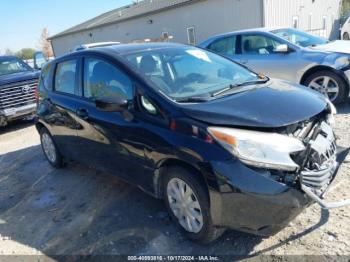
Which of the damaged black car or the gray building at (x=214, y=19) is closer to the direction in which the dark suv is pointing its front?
the damaged black car

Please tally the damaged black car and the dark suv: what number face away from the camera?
0

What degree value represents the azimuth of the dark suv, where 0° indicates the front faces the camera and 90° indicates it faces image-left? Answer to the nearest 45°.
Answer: approximately 315°

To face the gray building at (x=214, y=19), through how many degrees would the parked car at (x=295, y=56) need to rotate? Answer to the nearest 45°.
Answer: approximately 135° to its left

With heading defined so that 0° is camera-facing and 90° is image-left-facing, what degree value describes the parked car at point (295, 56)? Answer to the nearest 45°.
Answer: approximately 315°

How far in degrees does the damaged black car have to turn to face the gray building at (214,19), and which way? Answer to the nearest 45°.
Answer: approximately 135° to its left

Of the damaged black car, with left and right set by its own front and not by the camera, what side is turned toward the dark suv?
back

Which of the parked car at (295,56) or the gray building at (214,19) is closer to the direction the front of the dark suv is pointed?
the parked car
